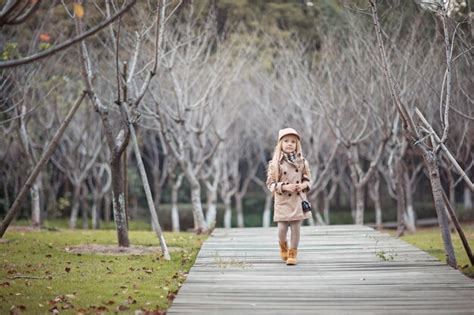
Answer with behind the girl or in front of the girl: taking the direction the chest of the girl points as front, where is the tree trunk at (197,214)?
behind

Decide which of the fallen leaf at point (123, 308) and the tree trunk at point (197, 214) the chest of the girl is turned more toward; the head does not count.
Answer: the fallen leaf

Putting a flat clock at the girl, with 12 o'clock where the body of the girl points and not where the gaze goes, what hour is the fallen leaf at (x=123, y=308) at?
The fallen leaf is roughly at 1 o'clock from the girl.

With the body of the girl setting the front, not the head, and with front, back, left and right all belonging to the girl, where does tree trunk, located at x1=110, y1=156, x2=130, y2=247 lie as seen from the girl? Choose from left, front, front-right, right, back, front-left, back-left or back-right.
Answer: back-right

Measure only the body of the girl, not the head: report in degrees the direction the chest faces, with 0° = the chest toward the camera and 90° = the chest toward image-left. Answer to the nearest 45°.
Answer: approximately 0°

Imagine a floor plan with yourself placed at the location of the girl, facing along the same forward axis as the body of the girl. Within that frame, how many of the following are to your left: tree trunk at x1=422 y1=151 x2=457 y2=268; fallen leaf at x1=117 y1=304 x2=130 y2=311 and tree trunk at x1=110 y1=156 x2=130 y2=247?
1

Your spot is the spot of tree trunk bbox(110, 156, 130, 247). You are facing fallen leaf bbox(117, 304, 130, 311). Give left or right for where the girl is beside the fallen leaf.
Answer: left

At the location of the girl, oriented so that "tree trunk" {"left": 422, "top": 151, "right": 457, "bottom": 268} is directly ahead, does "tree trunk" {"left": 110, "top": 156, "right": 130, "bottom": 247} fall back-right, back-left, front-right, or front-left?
back-left

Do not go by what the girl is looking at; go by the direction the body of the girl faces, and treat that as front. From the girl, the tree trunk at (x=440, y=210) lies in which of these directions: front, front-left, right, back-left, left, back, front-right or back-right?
left
